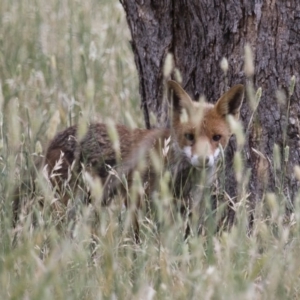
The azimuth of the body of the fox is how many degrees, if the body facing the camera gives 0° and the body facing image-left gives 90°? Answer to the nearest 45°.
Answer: approximately 315°
